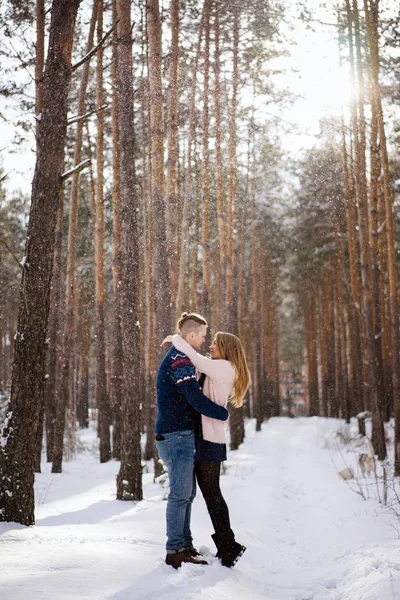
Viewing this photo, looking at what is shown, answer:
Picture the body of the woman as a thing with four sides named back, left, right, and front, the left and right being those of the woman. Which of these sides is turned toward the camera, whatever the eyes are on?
left

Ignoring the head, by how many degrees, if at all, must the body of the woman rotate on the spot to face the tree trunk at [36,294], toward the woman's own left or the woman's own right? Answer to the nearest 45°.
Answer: approximately 45° to the woman's own right

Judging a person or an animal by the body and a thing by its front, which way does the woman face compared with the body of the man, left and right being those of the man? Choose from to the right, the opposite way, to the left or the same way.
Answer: the opposite way

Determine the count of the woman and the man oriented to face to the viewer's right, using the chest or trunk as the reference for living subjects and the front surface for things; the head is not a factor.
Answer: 1

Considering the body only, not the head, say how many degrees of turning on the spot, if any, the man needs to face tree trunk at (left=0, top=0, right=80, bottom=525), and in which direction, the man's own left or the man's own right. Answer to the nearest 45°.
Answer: approximately 135° to the man's own left

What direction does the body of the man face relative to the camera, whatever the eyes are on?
to the viewer's right
